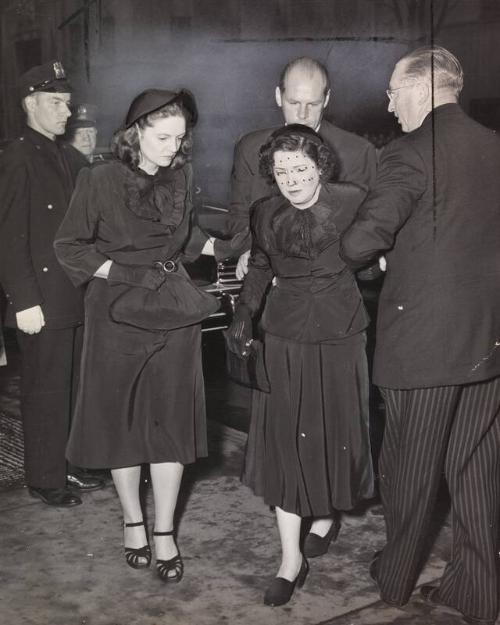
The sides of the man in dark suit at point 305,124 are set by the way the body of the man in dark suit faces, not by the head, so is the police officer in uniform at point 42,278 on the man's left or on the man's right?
on the man's right

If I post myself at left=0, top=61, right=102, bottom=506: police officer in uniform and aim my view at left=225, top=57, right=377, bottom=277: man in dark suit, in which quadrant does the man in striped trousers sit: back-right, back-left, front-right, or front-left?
front-right

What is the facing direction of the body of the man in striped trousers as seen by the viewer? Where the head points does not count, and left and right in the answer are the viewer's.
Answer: facing away from the viewer and to the left of the viewer

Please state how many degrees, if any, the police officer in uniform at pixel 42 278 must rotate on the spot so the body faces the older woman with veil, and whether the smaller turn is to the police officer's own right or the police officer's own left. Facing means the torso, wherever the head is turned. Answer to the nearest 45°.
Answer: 0° — they already face them

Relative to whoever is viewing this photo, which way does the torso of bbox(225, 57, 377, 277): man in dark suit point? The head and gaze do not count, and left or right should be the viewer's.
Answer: facing the viewer

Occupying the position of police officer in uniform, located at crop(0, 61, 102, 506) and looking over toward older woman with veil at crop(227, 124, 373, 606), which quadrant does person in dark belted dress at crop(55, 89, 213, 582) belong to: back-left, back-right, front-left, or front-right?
front-right

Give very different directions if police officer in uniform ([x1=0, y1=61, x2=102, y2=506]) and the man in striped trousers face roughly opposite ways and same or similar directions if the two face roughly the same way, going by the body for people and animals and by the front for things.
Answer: very different directions

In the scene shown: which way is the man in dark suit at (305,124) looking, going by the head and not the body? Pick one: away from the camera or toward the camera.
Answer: toward the camera

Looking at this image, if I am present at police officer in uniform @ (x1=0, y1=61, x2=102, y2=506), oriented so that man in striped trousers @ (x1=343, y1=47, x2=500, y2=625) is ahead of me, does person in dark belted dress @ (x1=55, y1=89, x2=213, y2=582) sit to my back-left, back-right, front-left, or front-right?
front-right

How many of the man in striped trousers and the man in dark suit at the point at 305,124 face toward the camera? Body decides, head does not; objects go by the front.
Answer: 1

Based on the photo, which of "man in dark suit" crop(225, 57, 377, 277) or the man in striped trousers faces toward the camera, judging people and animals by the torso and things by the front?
the man in dark suit

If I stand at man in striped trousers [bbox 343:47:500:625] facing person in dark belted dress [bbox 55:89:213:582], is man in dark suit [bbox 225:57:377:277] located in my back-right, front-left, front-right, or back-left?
front-right

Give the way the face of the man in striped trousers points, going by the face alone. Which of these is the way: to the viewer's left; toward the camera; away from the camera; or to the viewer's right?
to the viewer's left
